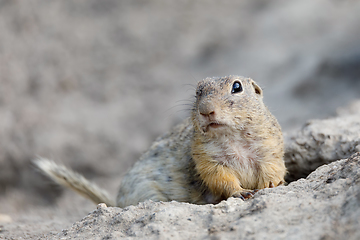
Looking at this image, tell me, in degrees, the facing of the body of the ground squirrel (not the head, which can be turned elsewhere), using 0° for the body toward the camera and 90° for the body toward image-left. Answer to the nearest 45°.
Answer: approximately 315°

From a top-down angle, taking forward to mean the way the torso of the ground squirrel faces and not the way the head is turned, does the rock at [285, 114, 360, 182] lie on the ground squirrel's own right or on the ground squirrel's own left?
on the ground squirrel's own left
